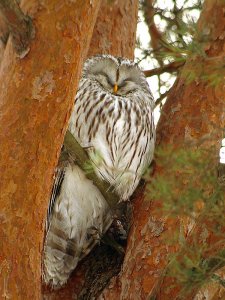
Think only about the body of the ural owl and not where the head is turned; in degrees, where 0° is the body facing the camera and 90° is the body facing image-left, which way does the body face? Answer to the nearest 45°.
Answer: approximately 0°
